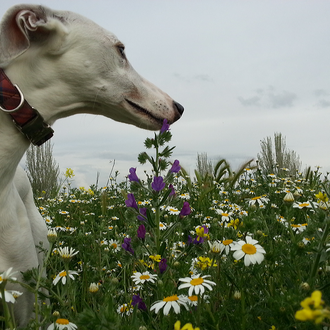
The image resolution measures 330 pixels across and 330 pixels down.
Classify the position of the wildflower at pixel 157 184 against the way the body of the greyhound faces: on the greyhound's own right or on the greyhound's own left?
on the greyhound's own left

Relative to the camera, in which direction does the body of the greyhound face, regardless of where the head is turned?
to the viewer's right
